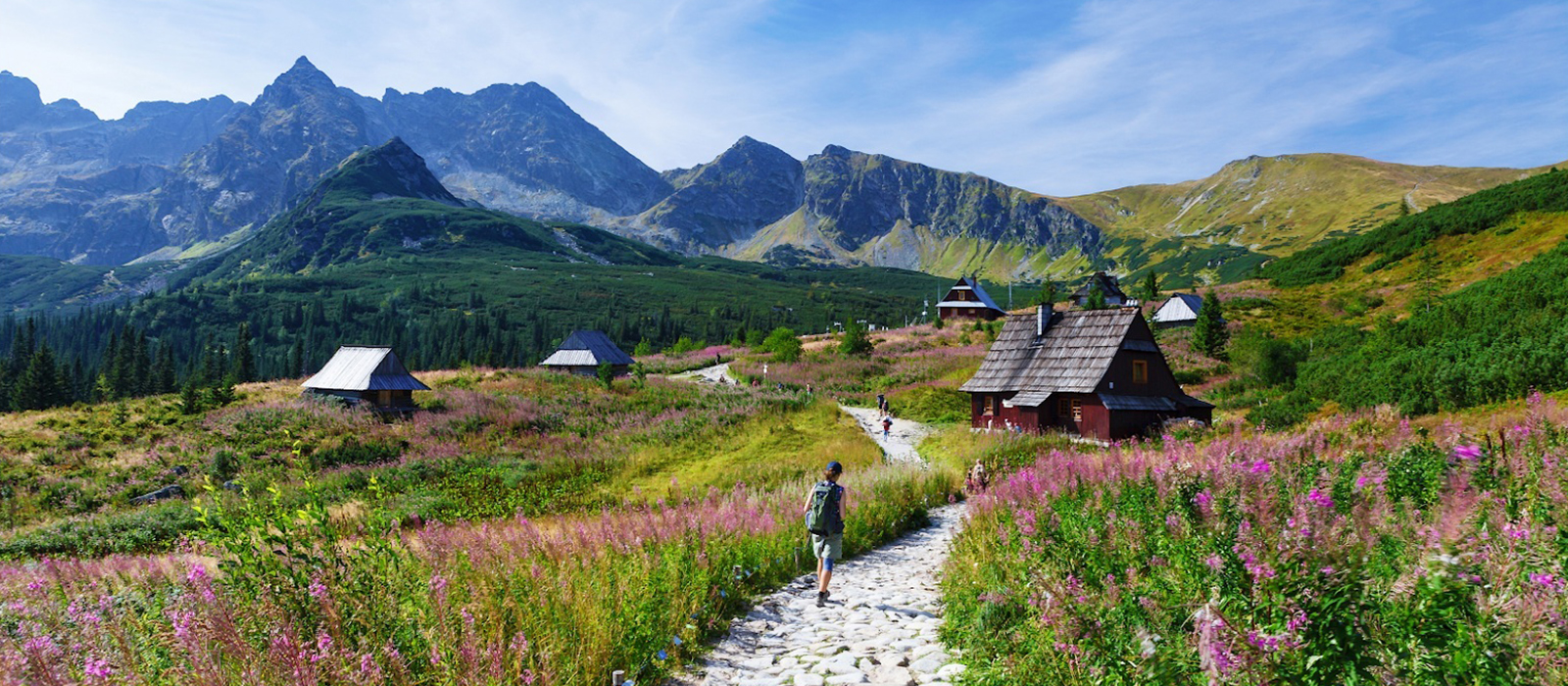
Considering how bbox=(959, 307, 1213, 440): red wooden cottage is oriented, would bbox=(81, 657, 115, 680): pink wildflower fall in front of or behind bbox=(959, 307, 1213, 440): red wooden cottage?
in front

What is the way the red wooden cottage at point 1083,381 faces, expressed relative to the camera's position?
facing the viewer and to the left of the viewer

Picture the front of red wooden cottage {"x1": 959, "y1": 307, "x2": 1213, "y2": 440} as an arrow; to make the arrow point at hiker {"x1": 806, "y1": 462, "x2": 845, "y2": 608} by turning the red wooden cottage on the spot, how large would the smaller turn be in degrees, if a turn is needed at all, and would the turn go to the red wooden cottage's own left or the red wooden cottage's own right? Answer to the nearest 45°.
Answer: approximately 45° to the red wooden cottage's own left

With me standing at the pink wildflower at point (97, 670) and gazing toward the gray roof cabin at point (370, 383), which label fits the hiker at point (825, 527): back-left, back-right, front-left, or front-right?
front-right

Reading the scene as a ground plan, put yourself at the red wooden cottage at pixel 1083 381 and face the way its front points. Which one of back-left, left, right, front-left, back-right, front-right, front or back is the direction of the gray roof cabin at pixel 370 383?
front-right
